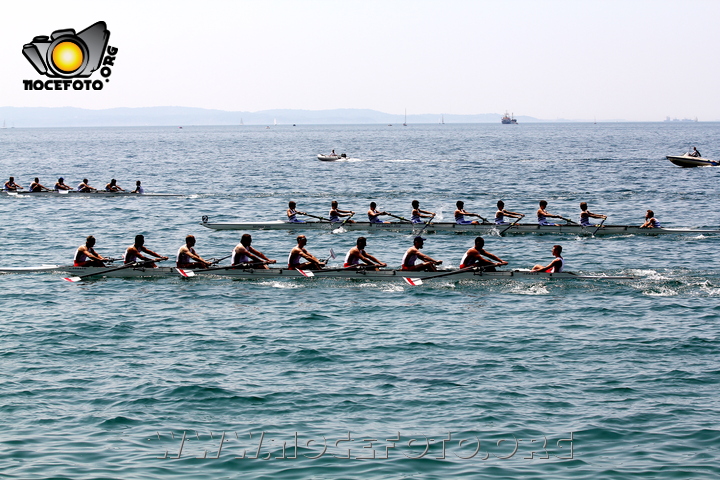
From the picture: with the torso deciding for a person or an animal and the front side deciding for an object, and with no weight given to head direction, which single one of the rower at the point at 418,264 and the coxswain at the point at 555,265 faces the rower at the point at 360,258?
the coxswain

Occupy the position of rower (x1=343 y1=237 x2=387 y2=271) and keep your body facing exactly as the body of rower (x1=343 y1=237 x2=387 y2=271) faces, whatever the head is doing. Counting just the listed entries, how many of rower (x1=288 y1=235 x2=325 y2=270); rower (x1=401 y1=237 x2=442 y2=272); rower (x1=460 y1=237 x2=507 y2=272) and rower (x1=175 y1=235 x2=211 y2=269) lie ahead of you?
2

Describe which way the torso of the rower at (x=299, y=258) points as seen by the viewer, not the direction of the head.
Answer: to the viewer's right

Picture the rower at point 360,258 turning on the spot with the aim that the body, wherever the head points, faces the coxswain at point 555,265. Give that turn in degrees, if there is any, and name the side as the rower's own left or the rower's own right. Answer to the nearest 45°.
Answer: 0° — they already face them

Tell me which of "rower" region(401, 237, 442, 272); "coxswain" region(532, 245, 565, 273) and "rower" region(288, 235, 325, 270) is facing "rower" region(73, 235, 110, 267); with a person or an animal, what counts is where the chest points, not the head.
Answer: the coxswain

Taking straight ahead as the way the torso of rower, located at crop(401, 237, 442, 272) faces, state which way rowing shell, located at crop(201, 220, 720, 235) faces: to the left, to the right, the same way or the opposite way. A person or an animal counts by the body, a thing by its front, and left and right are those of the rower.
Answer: the opposite way

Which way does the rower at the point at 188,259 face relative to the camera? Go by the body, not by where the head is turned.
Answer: to the viewer's right

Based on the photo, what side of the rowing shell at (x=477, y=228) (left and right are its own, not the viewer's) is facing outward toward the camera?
left

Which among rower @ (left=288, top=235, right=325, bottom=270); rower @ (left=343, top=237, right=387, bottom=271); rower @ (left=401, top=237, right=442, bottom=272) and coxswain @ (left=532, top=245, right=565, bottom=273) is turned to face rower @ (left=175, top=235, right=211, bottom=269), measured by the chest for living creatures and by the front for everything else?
the coxswain

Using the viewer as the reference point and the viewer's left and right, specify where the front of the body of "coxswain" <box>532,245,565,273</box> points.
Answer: facing to the left of the viewer

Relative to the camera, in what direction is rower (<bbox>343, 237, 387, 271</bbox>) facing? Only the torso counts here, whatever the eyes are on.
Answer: to the viewer's right

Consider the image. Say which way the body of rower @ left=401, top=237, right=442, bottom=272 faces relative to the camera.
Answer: to the viewer's right

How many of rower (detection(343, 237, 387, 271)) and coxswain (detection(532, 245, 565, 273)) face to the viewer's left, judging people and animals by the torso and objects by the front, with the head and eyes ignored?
1
